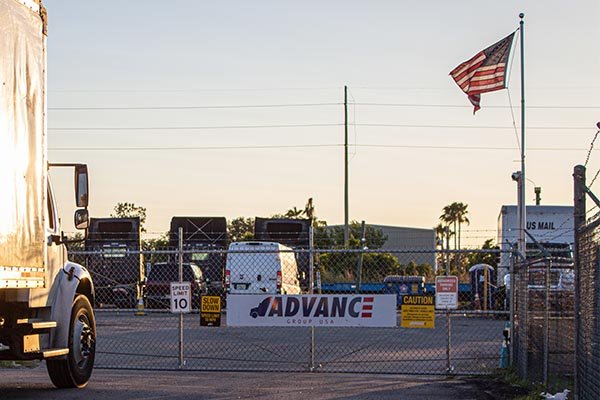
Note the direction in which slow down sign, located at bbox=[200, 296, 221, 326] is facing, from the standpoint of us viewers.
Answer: facing the viewer

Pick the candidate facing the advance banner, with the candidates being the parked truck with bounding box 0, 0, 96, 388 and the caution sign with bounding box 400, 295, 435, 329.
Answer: the parked truck

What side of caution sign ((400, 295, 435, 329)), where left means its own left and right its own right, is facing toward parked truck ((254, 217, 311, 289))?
back

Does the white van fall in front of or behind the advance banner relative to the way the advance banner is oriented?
behind

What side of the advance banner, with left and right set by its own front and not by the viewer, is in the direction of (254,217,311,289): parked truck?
back

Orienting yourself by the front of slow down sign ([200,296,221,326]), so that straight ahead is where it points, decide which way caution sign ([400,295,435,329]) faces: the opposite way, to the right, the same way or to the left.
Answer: the same way

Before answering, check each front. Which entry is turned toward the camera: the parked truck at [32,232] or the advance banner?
the advance banner

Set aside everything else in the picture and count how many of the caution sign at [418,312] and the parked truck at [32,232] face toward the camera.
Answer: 1

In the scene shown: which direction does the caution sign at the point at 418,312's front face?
toward the camera

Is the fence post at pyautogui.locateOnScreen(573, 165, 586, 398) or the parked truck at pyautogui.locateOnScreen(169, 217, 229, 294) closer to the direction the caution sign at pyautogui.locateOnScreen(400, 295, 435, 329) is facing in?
the fence post

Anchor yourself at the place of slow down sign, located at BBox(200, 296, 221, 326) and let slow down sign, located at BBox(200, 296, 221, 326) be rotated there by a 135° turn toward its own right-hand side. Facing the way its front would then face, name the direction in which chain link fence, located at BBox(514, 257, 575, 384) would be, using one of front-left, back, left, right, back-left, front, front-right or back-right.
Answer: back

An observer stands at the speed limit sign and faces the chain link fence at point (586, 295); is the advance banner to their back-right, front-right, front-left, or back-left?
front-left

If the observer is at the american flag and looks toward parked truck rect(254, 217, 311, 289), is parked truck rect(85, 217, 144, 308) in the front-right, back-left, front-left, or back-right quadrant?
front-left
